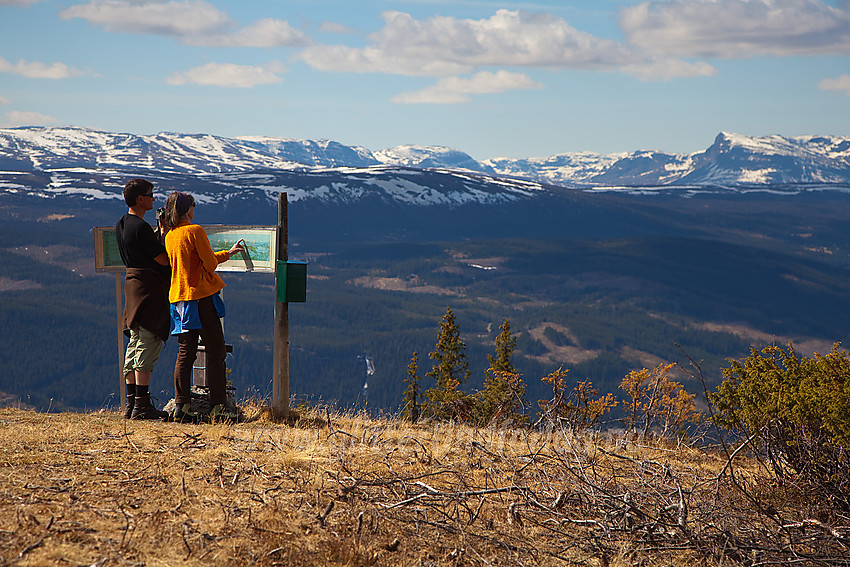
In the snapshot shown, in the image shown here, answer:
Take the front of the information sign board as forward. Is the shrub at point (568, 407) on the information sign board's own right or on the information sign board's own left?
on the information sign board's own left

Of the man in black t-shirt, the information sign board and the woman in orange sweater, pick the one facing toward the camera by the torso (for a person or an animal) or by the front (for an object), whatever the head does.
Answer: the information sign board

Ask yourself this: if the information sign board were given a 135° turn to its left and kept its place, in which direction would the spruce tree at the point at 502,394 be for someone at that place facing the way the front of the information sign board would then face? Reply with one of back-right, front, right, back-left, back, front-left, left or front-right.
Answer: front

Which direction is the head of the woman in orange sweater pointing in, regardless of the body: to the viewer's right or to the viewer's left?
to the viewer's right

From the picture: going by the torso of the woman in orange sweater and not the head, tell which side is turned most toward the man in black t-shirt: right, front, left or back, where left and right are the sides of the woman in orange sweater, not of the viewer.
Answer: left

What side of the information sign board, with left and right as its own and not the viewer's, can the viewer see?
front

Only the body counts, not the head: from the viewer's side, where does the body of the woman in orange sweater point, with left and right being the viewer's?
facing away from the viewer and to the right of the viewer

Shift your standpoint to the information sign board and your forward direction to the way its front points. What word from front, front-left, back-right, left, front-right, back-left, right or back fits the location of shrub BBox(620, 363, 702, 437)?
left

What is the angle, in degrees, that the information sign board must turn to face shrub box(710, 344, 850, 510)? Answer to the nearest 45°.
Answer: approximately 45° to its left

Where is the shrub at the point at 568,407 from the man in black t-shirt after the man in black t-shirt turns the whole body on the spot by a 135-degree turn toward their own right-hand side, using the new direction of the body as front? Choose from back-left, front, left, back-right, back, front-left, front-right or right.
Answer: back-left

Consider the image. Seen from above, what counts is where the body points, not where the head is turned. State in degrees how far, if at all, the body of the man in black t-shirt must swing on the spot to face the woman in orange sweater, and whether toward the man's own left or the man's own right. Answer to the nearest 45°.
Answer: approximately 45° to the man's own right

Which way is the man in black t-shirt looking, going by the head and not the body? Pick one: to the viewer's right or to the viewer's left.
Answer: to the viewer's right

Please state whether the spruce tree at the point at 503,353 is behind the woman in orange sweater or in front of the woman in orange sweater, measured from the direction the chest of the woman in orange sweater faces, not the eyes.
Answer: in front
